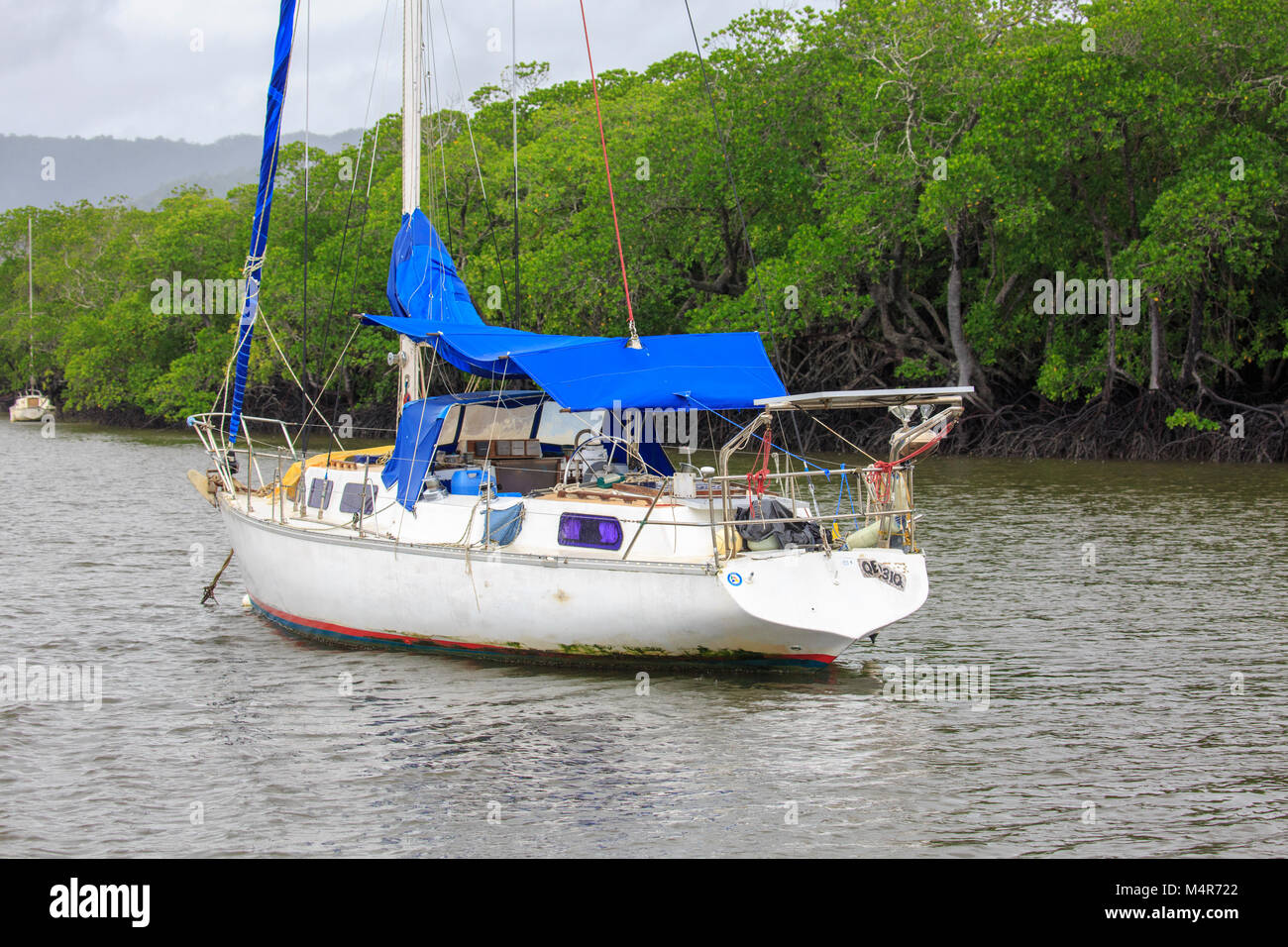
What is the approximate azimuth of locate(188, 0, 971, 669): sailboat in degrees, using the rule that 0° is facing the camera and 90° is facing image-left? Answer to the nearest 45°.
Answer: approximately 135°
